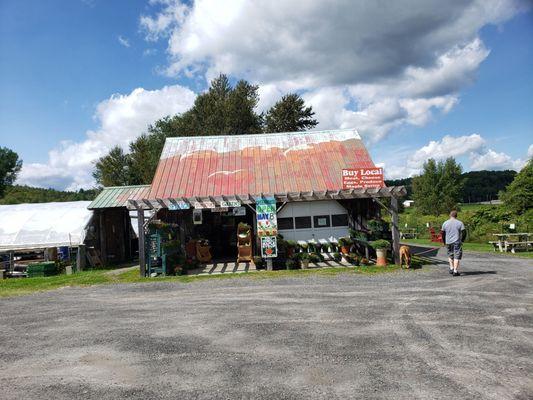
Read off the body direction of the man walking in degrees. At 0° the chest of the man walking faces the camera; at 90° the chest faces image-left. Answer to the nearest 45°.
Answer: approximately 180°

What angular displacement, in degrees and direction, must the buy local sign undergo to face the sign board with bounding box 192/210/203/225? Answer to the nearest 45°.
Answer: approximately 90° to its right

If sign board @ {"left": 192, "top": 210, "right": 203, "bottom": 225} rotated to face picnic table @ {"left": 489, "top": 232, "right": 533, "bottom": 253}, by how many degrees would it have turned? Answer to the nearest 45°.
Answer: approximately 90° to its left

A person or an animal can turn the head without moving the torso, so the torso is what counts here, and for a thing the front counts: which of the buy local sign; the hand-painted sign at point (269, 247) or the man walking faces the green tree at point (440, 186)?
the man walking

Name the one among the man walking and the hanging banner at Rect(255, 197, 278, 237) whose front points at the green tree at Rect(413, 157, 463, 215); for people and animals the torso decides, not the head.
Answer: the man walking

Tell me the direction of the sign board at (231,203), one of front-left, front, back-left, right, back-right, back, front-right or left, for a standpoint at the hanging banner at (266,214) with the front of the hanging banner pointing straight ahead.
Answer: right

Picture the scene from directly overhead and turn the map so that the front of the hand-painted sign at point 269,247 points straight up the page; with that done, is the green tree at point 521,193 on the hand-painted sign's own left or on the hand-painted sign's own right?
on the hand-painted sign's own left

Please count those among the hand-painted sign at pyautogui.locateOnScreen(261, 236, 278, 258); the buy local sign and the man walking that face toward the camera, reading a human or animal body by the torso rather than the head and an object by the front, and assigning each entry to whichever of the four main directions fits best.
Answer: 2

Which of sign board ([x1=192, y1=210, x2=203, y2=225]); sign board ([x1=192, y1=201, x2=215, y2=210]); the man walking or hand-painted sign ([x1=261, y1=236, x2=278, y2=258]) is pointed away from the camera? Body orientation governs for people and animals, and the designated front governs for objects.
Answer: the man walking

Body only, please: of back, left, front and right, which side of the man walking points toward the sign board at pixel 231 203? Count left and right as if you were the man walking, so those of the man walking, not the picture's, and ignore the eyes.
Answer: left

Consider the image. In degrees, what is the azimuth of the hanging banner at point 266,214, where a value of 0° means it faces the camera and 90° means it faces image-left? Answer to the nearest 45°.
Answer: approximately 0°

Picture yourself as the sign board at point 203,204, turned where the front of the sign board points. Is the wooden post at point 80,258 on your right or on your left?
on your right

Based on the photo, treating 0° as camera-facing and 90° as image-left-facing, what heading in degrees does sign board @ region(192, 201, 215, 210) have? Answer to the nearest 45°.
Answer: approximately 0°
